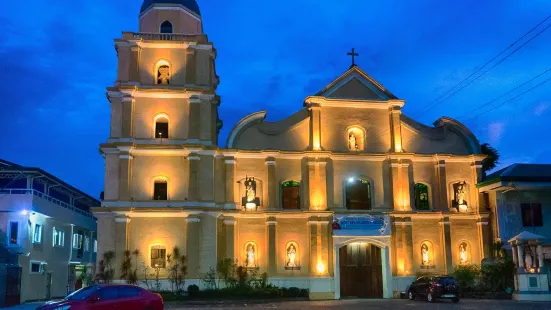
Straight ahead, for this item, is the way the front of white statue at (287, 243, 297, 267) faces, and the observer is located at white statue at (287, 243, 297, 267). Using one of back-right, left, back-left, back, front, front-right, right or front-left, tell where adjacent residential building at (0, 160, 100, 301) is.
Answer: right

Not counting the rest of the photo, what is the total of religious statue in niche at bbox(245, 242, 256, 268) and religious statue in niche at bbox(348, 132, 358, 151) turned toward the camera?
2

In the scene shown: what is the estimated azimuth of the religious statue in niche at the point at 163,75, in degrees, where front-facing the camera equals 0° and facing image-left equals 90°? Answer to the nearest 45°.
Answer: approximately 0°

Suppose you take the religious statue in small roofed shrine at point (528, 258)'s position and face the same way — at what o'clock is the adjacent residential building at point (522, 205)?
The adjacent residential building is roughly at 6 o'clock from the religious statue in small roofed shrine.

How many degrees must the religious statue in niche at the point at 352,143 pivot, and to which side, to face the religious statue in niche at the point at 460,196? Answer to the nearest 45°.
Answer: approximately 90° to its left

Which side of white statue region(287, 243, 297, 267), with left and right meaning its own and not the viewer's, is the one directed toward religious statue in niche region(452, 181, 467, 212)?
left

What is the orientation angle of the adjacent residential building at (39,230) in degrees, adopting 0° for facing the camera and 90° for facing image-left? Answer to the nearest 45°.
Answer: approximately 315°
